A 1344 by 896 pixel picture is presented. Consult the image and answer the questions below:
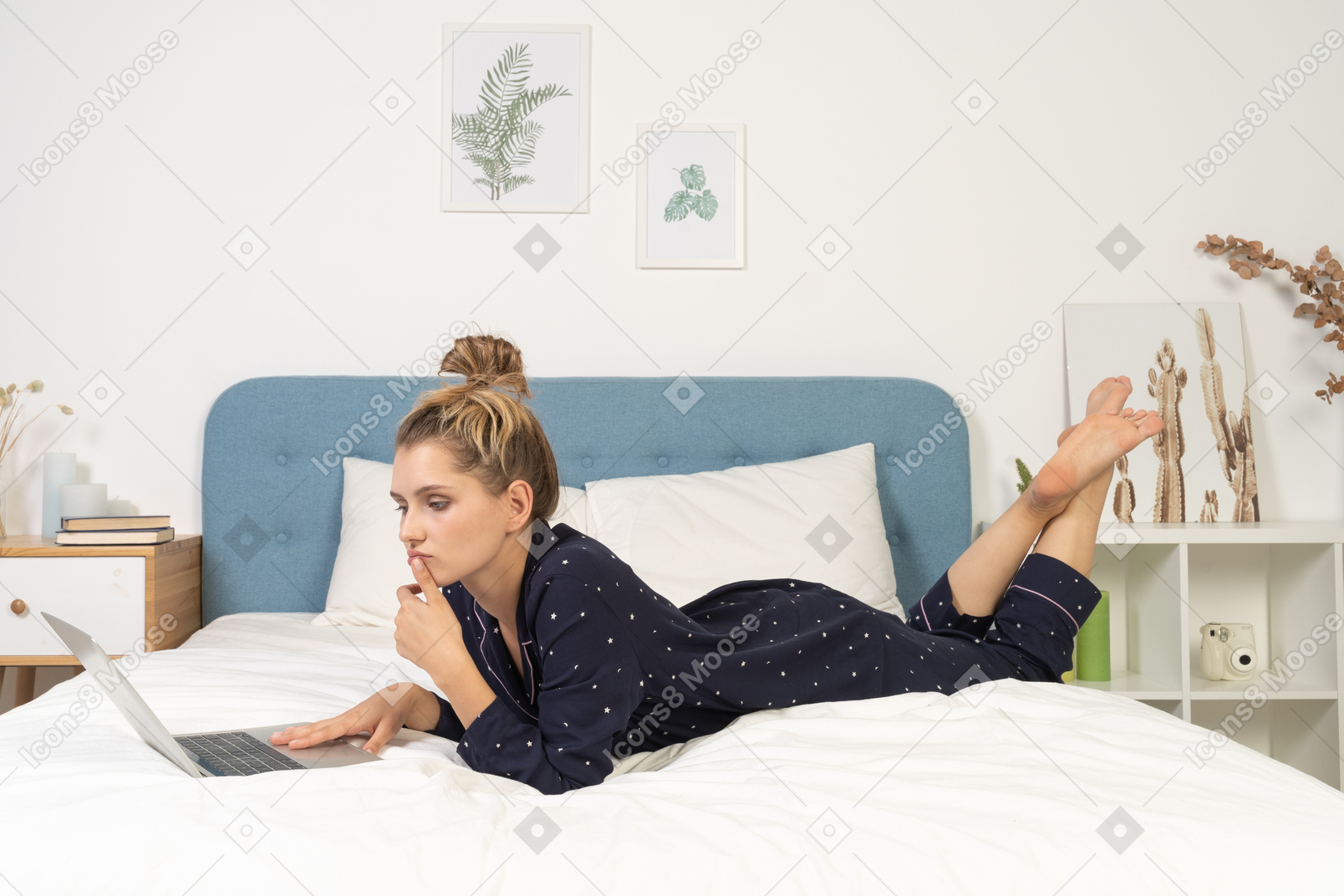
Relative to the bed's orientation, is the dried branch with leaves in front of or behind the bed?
behind

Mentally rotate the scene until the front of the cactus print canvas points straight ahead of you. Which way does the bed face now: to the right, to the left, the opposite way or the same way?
the same way

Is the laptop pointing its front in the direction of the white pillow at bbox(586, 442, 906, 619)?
no

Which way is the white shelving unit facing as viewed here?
toward the camera

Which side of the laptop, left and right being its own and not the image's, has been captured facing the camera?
right

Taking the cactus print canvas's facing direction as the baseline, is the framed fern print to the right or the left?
on its right

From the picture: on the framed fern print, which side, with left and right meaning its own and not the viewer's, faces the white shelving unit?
left

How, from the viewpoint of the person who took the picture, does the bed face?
facing the viewer

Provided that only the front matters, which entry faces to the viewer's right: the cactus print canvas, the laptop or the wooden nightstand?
the laptop

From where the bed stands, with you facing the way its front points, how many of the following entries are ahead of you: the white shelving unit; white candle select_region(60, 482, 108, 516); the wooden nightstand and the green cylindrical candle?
0

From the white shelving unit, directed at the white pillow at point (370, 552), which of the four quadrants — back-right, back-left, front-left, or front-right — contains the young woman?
front-left

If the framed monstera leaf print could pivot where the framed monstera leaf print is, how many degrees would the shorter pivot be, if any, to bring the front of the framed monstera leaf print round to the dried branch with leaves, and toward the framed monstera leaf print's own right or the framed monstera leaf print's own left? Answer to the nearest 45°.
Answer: approximately 90° to the framed monstera leaf print's own left

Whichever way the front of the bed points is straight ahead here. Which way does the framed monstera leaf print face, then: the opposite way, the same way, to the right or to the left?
the same way

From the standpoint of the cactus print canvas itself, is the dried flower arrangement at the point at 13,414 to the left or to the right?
on its right

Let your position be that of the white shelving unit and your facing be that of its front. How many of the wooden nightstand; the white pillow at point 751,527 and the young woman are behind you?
0
